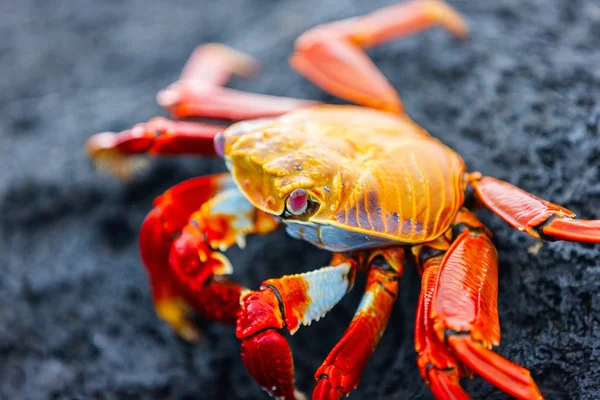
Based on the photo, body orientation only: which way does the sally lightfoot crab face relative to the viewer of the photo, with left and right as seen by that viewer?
facing the viewer and to the left of the viewer
